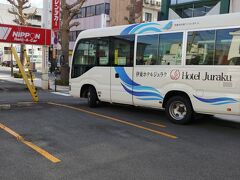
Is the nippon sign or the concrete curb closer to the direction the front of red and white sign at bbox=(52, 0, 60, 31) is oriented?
the concrete curb

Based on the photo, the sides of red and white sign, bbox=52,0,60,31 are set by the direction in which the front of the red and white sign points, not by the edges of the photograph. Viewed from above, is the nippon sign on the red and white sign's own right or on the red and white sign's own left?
on the red and white sign's own right

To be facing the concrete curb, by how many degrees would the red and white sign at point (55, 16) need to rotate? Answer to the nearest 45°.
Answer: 0° — it already faces it

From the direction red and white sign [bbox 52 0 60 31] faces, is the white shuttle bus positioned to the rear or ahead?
ahead

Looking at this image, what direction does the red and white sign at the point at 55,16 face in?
toward the camera
